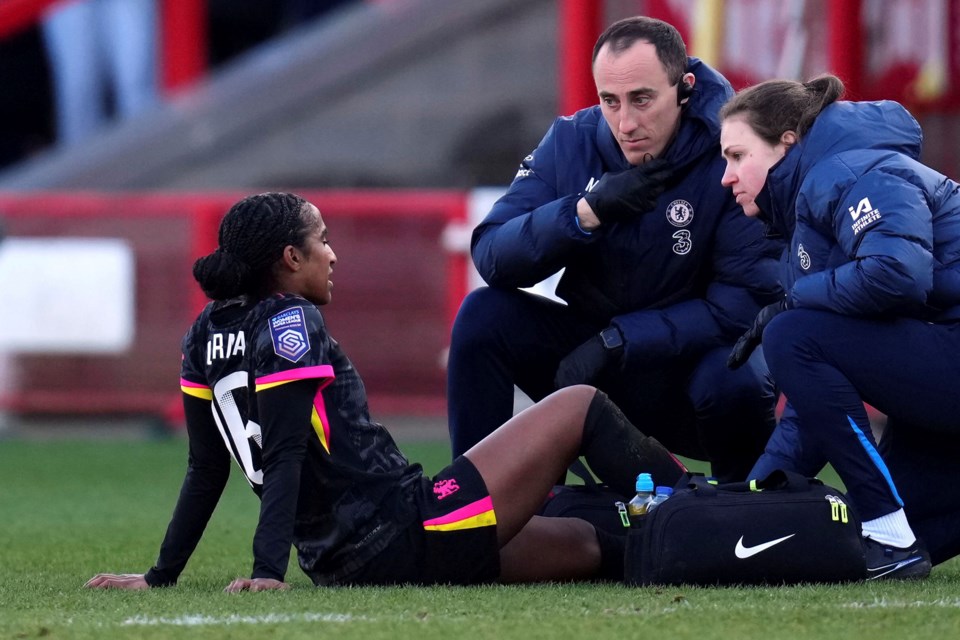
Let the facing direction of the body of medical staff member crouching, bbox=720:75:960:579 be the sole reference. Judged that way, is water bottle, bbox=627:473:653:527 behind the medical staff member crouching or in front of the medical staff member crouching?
in front

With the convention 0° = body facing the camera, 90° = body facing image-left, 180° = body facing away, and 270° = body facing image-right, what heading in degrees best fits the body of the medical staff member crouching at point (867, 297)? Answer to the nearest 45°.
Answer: approximately 90°

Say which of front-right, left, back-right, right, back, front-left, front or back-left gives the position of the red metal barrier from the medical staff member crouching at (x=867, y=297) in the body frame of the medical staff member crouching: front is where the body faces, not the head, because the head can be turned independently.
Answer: front-right

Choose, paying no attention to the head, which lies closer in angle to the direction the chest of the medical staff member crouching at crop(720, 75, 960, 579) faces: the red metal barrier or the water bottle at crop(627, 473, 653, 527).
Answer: the water bottle

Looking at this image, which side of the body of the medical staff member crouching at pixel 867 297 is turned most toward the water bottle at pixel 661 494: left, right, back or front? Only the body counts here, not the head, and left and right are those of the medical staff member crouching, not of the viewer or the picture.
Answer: front
